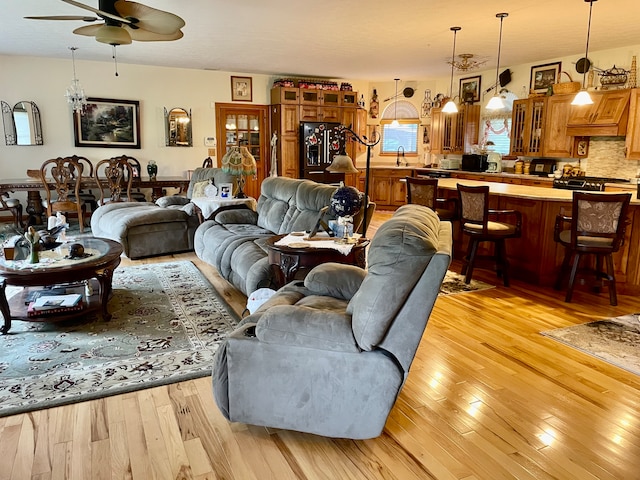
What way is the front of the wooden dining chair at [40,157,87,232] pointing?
away from the camera

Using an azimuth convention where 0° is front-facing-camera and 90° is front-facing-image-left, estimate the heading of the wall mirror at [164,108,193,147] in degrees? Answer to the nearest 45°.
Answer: approximately 0°

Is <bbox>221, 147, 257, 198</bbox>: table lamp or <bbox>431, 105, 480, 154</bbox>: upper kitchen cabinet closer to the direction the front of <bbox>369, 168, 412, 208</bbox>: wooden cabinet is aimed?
the table lamp

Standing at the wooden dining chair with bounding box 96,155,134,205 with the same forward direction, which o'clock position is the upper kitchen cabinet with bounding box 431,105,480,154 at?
The upper kitchen cabinet is roughly at 3 o'clock from the wooden dining chair.

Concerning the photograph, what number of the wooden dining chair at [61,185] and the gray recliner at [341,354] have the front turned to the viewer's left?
1

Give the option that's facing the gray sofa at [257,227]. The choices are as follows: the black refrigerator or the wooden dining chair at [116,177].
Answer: the black refrigerator

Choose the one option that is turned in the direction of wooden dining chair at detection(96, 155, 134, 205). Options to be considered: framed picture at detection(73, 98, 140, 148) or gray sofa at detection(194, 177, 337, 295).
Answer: the framed picture

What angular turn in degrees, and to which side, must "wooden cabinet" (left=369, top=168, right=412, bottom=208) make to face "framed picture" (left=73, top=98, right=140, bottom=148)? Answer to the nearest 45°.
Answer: approximately 45° to its right

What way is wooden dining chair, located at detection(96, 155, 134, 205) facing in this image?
away from the camera

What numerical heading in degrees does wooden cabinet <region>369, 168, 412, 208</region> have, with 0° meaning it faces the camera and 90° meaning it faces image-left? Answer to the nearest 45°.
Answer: approximately 0°

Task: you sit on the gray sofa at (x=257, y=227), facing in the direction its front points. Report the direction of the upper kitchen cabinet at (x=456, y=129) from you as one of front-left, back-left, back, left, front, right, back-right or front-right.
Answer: back

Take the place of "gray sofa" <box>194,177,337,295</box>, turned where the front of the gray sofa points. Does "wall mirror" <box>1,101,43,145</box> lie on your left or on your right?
on your right

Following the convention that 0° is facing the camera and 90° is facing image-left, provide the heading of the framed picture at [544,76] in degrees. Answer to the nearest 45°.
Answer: approximately 45°
